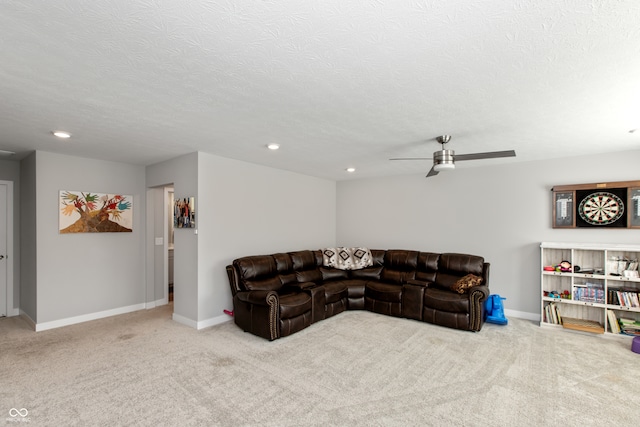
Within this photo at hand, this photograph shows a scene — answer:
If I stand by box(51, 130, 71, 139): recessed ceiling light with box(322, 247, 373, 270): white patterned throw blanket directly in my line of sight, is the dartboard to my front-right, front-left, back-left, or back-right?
front-right

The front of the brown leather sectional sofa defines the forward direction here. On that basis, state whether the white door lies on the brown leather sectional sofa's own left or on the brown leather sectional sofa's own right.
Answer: on the brown leather sectional sofa's own right

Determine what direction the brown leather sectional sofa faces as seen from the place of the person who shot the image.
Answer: facing the viewer

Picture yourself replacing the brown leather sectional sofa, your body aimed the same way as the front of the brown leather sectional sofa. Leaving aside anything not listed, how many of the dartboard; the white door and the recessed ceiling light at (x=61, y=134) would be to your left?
1

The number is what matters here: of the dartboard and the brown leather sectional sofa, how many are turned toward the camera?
2

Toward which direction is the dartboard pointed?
toward the camera

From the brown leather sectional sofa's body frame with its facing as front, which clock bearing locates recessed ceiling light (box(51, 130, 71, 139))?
The recessed ceiling light is roughly at 2 o'clock from the brown leather sectional sofa.

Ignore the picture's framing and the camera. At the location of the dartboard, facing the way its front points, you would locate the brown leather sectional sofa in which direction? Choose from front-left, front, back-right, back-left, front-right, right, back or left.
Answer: front-right

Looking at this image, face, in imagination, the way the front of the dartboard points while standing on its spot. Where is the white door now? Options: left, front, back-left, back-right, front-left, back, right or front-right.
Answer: front-right

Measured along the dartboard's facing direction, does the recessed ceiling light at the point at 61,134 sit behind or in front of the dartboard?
in front

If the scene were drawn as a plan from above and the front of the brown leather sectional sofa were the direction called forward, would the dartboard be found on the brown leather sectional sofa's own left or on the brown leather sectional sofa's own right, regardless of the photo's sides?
on the brown leather sectional sofa's own left
